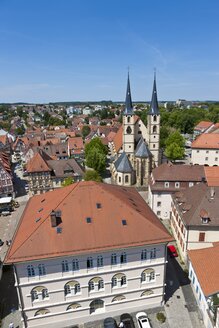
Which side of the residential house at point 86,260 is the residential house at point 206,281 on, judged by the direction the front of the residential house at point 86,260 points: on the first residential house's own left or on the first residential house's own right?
on the first residential house's own left

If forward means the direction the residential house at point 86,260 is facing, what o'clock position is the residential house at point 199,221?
the residential house at point 199,221 is roughly at 8 o'clock from the residential house at point 86,260.

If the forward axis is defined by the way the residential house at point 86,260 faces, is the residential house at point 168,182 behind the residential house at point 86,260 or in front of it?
behind

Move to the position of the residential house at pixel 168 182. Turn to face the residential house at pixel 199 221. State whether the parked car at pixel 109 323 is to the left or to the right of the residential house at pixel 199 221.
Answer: right

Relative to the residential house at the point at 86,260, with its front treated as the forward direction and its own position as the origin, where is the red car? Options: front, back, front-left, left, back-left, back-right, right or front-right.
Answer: back-left

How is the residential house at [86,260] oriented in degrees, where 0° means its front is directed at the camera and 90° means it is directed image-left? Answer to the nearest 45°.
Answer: approximately 0°
